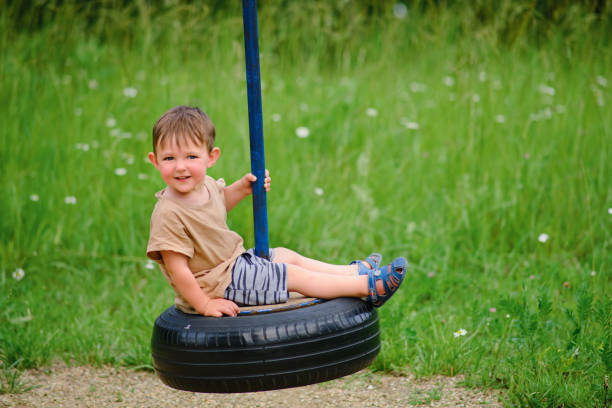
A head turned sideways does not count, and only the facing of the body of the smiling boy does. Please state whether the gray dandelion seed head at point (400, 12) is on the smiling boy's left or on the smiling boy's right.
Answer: on the smiling boy's left

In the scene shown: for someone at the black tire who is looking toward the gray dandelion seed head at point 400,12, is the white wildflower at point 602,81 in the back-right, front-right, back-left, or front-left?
front-right

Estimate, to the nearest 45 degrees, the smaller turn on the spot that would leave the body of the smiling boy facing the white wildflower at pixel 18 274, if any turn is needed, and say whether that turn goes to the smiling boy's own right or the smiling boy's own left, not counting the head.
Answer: approximately 180°

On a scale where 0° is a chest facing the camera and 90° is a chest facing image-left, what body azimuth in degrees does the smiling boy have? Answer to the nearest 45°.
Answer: approximately 315°

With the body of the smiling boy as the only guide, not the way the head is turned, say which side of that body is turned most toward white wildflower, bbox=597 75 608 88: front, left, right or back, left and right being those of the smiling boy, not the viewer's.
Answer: left

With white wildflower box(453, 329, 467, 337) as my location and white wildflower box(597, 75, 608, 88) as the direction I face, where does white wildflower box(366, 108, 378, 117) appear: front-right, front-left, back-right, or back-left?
front-left

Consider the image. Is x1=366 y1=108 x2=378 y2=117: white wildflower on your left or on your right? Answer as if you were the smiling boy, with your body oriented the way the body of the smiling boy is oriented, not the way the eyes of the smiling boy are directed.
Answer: on your left

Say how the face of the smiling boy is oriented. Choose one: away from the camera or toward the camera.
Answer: toward the camera

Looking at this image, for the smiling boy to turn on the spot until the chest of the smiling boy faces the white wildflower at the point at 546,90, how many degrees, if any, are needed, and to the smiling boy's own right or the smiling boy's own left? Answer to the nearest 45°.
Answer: approximately 90° to the smiling boy's own left

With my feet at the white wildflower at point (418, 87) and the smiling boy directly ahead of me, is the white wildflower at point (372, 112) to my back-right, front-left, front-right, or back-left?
front-right

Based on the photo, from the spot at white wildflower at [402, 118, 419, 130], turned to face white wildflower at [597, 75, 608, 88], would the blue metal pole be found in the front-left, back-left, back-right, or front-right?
back-right

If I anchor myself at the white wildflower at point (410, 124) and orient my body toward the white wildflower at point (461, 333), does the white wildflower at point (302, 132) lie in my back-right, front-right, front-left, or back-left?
front-right
